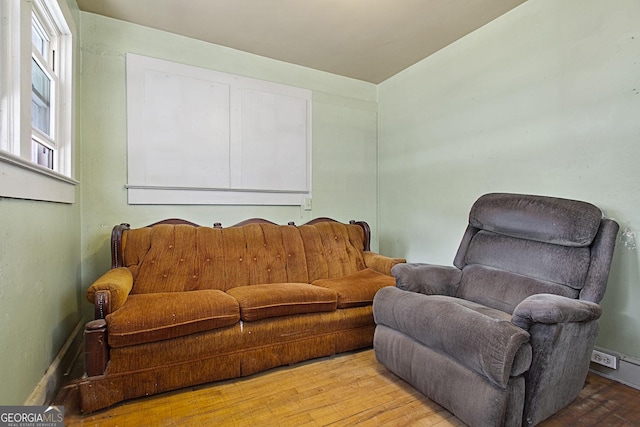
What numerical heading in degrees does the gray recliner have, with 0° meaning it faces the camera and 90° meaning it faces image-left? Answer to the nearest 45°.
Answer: approximately 45°

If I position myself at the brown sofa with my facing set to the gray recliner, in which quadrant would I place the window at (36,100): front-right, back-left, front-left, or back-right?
back-right

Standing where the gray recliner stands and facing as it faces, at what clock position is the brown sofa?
The brown sofa is roughly at 1 o'clock from the gray recliner.

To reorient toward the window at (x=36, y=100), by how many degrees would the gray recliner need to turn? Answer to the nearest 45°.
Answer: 0° — it already faces it
